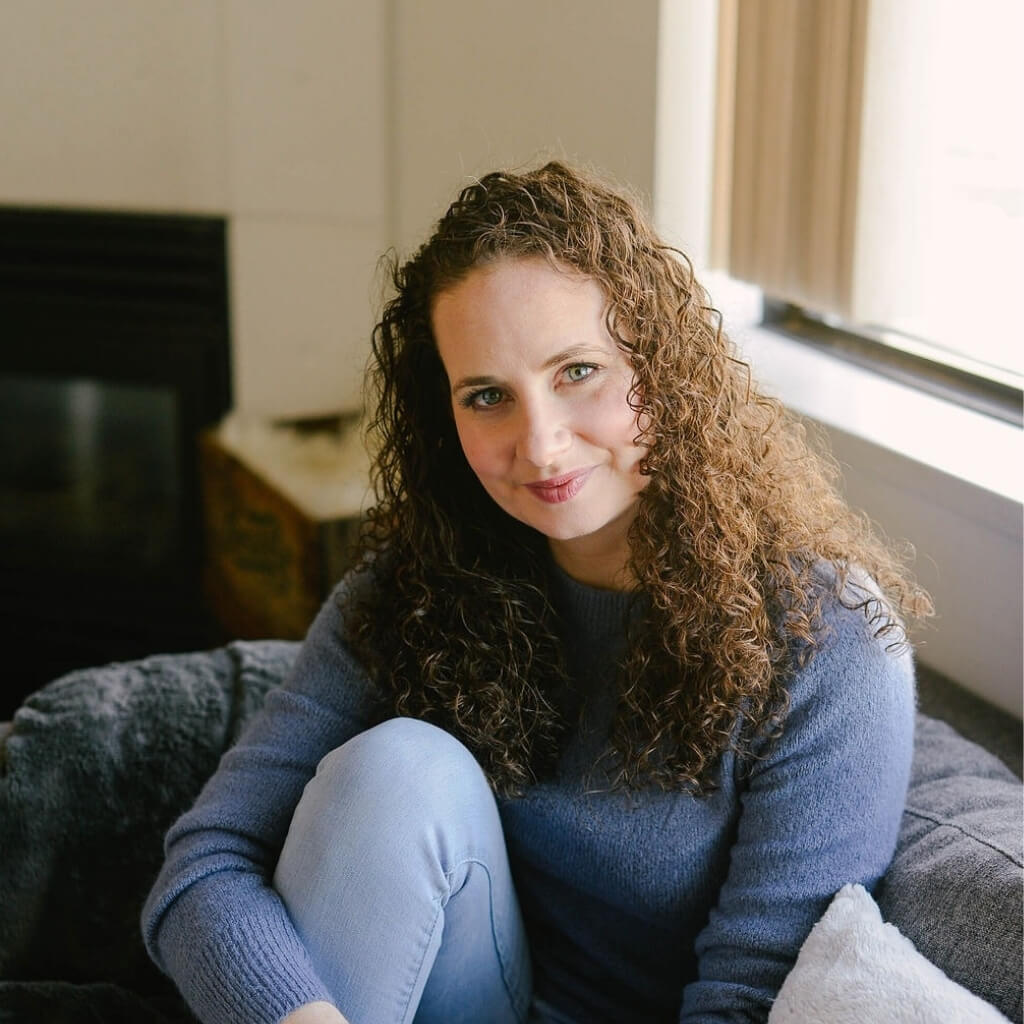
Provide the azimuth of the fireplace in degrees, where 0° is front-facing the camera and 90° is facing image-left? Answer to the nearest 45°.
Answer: approximately 0°

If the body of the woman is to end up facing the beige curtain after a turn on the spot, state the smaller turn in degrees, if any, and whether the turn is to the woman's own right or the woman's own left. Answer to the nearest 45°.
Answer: approximately 180°

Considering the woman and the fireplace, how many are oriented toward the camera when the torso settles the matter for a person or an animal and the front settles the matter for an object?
2

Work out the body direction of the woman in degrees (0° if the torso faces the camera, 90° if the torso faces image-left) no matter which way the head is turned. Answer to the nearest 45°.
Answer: approximately 0°

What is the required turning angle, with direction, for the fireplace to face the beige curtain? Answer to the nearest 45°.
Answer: approximately 45° to its left

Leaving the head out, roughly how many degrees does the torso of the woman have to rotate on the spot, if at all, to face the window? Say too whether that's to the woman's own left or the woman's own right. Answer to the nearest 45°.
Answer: approximately 135° to the woman's own left

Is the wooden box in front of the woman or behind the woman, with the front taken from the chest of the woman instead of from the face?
behind
